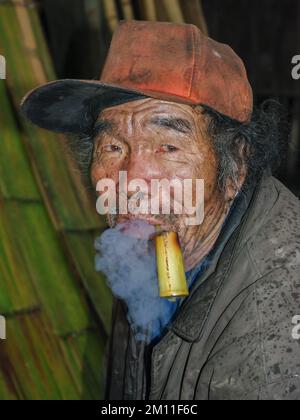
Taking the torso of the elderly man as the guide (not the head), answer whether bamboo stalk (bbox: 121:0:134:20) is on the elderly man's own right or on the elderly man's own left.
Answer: on the elderly man's own right

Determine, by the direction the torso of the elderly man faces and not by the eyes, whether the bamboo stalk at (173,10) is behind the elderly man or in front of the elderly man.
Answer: behind

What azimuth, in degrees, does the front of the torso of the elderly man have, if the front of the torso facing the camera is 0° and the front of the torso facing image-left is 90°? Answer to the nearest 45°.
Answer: approximately 45°

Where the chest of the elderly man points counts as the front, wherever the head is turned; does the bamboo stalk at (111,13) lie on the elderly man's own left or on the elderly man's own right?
on the elderly man's own right
